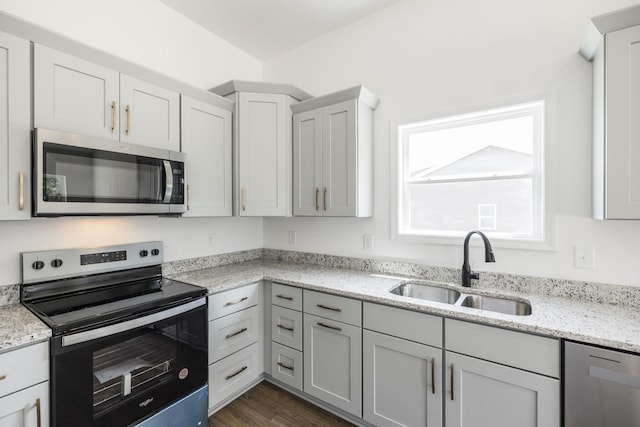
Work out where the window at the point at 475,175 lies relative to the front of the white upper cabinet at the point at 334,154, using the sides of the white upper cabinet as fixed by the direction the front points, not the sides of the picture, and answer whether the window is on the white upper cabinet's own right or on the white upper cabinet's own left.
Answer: on the white upper cabinet's own left

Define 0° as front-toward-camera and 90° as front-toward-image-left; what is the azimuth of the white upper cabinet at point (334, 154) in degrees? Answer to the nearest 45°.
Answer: approximately 45°

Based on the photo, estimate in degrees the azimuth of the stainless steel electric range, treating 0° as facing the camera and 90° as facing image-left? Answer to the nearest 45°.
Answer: approximately 315°

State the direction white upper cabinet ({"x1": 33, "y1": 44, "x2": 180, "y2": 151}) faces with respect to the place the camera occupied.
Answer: facing the viewer and to the right of the viewer

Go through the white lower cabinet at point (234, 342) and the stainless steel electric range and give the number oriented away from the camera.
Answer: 0

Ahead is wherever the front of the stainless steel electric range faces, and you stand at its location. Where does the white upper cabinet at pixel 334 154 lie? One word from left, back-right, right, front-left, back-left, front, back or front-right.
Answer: front-left

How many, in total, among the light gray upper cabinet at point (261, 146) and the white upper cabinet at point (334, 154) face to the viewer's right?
0

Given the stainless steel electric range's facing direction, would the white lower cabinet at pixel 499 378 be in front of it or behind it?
in front

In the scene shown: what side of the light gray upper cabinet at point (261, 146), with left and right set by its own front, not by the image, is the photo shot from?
front
